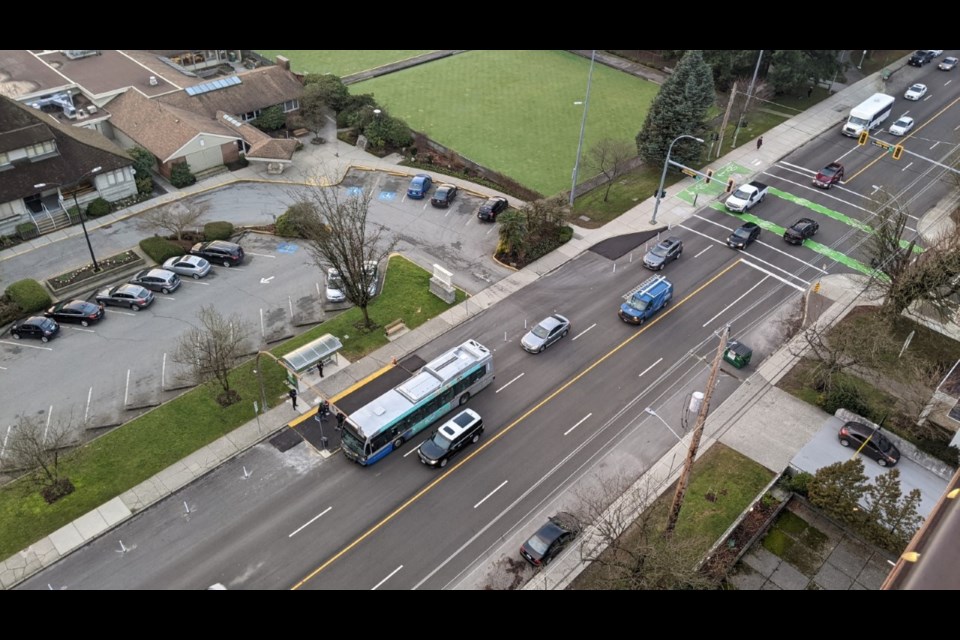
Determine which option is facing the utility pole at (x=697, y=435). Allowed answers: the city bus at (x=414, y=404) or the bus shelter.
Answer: the bus shelter

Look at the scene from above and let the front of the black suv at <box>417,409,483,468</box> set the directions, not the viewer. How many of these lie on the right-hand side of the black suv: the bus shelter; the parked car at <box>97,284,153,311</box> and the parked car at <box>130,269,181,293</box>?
3

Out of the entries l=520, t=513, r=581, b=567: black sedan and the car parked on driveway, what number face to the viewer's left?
0

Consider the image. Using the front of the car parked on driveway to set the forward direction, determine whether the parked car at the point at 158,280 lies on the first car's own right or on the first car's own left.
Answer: on the first car's own right

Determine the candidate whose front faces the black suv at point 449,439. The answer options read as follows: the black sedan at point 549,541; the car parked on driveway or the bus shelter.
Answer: the bus shelter

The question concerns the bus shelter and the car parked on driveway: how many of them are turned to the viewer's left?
0

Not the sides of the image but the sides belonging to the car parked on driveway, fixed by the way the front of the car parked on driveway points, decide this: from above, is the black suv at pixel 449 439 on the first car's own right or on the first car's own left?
on the first car's own right

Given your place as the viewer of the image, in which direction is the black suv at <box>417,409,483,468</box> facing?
facing the viewer and to the left of the viewer

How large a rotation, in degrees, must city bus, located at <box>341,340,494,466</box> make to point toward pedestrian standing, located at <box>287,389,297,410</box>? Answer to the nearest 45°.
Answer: approximately 45° to its right

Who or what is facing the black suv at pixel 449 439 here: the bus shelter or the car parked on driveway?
the bus shelter

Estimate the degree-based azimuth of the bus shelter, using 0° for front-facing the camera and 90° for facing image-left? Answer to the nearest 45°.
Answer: approximately 315°

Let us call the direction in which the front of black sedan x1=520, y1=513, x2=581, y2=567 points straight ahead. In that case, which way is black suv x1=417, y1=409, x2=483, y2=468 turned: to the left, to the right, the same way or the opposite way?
the opposite way

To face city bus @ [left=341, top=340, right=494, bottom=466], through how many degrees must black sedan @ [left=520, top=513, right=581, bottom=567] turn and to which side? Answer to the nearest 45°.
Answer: approximately 90° to its left

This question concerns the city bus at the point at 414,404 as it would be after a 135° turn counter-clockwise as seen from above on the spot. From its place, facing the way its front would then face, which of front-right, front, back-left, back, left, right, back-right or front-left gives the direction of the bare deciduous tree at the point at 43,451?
back

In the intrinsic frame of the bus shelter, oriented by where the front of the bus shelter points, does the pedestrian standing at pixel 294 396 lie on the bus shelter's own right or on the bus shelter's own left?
on the bus shelter's own right

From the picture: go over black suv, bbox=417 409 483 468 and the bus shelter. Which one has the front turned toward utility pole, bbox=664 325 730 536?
the bus shelter

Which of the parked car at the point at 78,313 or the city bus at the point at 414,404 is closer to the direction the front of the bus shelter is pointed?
the city bus

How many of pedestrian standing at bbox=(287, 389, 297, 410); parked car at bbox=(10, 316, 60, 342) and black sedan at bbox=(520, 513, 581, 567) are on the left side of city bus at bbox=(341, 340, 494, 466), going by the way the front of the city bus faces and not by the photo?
1

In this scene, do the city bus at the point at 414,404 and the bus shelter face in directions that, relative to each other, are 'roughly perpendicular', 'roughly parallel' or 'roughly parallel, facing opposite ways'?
roughly perpendicular

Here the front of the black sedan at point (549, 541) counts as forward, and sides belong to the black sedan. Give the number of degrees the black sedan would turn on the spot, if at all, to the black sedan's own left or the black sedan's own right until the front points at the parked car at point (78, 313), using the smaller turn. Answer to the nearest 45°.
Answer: approximately 135° to the black sedan's own left
